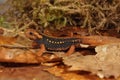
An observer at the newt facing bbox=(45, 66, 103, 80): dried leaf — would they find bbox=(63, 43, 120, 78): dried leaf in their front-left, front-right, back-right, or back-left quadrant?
front-left

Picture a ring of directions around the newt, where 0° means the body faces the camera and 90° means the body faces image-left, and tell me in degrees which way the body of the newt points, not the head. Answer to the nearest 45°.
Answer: approximately 90°
